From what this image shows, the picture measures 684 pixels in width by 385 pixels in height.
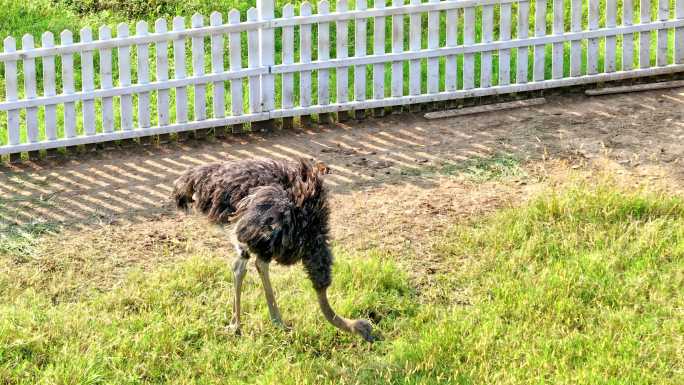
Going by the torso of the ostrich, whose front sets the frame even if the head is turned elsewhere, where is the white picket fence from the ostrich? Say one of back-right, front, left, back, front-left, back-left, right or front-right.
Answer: left

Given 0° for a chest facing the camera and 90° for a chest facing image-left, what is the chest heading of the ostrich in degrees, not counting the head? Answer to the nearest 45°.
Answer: approximately 270°
